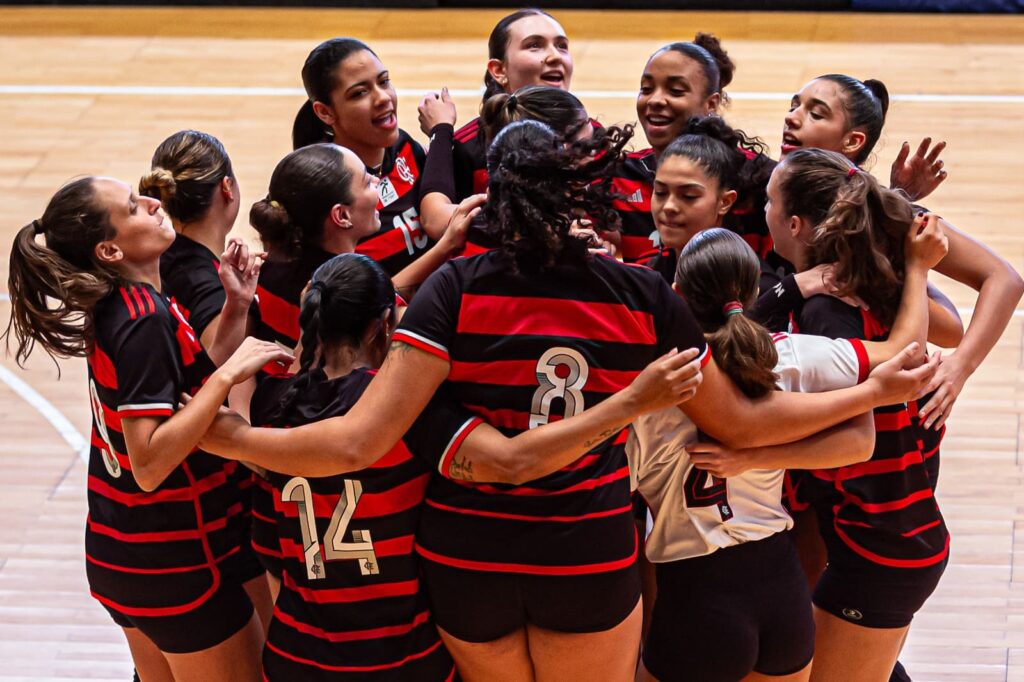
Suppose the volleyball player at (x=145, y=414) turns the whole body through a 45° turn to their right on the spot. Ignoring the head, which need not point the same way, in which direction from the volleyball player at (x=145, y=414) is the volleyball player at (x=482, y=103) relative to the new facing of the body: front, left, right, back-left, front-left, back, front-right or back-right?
left

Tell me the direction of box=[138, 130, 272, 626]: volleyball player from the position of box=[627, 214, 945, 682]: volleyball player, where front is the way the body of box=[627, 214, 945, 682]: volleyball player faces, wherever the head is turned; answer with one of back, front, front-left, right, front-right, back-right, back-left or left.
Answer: left

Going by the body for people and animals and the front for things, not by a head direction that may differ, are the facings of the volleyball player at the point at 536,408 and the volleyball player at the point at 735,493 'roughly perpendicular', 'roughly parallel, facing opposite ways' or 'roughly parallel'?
roughly parallel

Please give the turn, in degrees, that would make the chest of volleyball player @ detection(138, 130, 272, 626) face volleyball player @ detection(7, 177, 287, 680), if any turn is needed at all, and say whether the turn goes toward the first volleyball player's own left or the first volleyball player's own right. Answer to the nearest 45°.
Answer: approximately 135° to the first volleyball player's own right

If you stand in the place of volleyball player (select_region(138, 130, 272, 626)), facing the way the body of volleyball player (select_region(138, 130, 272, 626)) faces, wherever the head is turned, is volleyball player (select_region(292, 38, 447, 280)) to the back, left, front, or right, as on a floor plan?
front

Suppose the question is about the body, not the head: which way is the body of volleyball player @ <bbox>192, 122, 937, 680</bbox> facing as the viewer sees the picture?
away from the camera

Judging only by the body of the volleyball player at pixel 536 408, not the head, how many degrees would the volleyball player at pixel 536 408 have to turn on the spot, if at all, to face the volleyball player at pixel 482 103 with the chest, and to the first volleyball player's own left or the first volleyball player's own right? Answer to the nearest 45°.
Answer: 0° — they already face them

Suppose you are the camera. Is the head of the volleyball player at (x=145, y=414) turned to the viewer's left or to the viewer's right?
to the viewer's right

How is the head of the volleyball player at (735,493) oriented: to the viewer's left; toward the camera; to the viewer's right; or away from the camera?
away from the camera

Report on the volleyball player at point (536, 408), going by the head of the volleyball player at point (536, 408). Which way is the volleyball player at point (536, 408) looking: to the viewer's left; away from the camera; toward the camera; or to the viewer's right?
away from the camera

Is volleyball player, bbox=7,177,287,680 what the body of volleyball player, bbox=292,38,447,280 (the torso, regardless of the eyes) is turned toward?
no

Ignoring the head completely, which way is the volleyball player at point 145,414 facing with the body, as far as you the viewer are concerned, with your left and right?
facing to the right of the viewer

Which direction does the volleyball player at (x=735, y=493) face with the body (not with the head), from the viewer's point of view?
away from the camera

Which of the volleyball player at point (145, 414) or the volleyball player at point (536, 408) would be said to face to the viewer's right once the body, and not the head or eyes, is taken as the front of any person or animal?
the volleyball player at point (145, 414)

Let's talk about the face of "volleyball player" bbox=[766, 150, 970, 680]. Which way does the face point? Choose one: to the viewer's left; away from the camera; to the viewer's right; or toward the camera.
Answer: to the viewer's left
